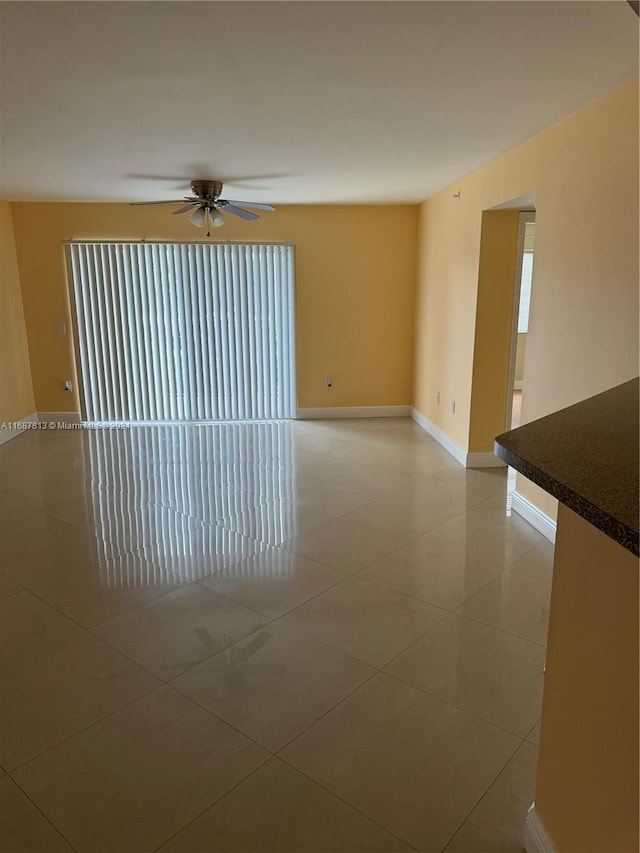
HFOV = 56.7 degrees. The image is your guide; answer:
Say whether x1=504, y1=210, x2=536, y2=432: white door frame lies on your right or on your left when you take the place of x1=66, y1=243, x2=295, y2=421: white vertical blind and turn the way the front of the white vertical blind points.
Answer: on your left

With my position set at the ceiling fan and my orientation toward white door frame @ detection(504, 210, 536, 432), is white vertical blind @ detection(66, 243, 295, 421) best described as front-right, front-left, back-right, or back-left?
back-left

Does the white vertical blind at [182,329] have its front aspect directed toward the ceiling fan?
yes

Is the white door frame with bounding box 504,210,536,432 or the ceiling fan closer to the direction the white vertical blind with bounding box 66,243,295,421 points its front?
the ceiling fan

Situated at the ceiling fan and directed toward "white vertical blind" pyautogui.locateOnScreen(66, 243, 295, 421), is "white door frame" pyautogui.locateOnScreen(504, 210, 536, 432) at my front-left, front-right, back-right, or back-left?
back-right

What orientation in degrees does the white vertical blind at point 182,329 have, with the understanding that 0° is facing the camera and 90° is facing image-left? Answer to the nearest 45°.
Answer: approximately 0°
